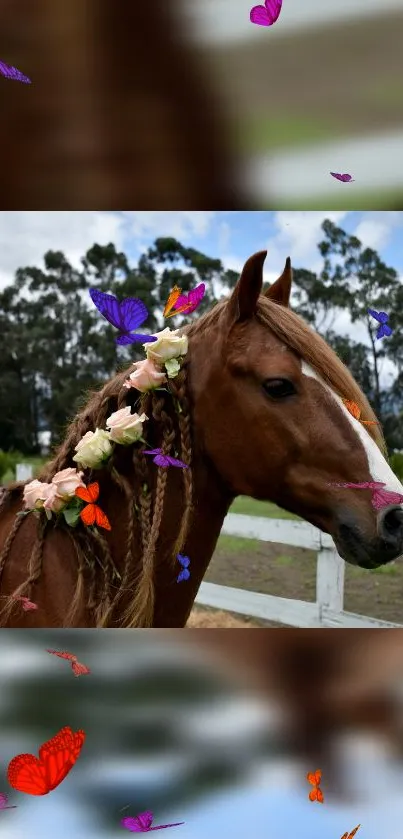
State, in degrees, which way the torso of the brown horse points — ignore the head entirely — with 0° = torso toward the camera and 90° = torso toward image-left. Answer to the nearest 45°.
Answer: approximately 270°
